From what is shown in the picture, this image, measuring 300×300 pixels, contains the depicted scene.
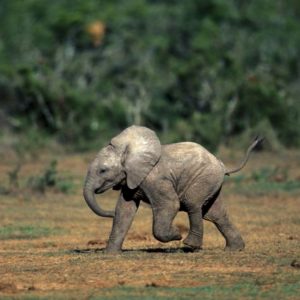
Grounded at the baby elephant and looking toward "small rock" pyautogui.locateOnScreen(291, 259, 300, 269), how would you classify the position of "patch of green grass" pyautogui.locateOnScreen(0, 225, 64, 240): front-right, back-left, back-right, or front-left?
back-left

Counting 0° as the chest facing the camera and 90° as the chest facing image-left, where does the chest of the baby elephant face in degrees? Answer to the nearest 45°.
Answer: approximately 90°

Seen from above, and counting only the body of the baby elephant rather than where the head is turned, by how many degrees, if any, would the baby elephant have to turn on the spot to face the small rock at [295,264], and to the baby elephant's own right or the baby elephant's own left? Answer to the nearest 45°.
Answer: approximately 135° to the baby elephant's own left

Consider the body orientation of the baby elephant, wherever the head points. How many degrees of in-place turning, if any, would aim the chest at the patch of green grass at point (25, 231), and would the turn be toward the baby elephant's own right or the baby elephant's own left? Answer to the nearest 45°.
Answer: approximately 45° to the baby elephant's own right

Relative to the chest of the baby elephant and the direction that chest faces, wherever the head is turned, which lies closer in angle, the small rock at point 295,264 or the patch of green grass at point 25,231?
the patch of green grass
